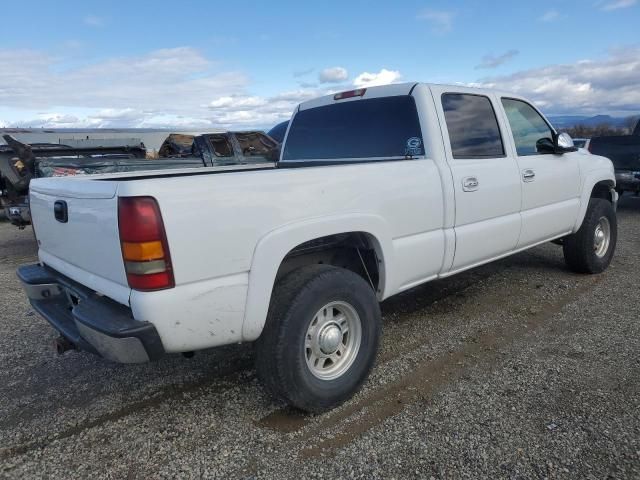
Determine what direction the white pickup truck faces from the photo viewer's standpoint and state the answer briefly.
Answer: facing away from the viewer and to the right of the viewer

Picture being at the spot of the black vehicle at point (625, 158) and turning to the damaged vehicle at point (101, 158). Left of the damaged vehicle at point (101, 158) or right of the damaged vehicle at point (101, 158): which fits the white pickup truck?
left

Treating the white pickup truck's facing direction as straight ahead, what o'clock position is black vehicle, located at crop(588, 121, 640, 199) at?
The black vehicle is roughly at 12 o'clock from the white pickup truck.
